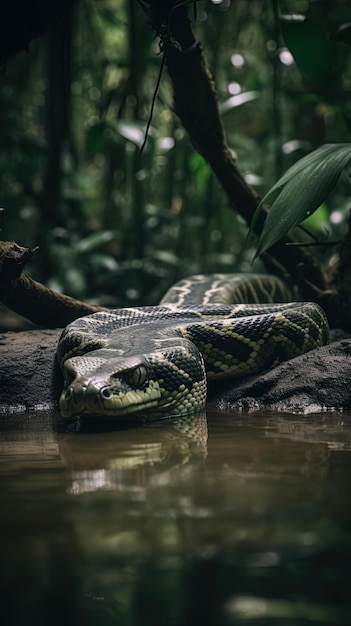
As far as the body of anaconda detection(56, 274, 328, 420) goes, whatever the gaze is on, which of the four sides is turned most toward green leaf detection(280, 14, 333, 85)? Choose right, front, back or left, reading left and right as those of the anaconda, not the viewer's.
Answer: back

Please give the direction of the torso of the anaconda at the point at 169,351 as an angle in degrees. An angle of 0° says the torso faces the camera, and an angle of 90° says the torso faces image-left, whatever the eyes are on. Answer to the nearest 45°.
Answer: approximately 45°
